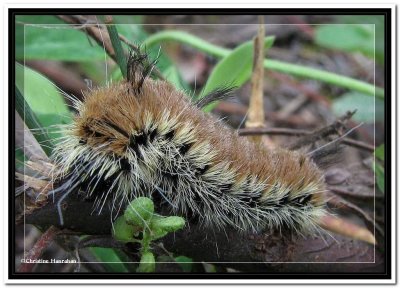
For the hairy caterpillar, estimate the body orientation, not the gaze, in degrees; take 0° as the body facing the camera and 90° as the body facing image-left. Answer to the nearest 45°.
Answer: approximately 90°

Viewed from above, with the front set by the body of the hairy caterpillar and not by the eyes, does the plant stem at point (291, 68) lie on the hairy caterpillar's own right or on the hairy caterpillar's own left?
on the hairy caterpillar's own right
